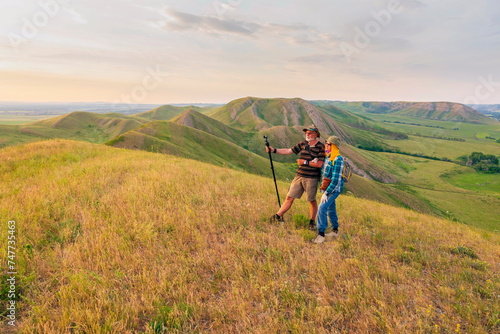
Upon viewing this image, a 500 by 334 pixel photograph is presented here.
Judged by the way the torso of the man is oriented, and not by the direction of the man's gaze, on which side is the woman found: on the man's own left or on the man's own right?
on the man's own left

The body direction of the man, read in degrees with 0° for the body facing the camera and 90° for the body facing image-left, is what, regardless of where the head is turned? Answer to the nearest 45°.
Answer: approximately 45°
